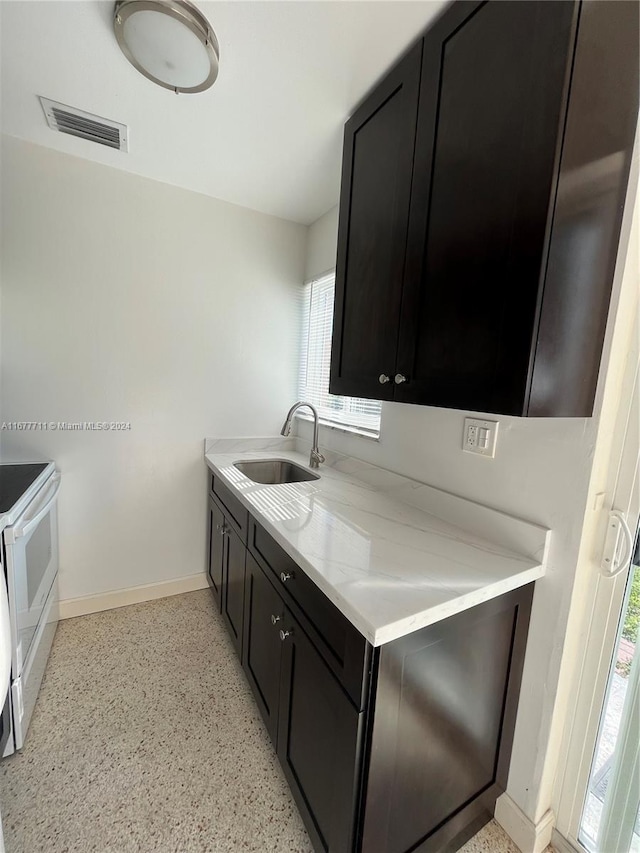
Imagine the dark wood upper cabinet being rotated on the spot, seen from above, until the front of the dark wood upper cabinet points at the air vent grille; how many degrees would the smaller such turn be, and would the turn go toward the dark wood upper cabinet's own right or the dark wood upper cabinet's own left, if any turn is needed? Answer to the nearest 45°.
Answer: approximately 45° to the dark wood upper cabinet's own right

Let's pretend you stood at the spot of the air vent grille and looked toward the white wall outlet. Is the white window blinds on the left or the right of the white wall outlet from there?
left

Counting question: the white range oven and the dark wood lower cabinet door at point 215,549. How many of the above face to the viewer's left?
1

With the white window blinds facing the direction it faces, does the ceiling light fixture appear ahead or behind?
ahead

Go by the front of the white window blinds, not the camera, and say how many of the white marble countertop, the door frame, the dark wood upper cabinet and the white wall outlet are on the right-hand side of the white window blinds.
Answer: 0

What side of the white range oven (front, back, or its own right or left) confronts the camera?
right

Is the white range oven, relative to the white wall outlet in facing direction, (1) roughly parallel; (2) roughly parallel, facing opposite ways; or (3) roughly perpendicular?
roughly parallel, facing opposite ways

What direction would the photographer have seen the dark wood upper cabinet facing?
facing the viewer and to the left of the viewer

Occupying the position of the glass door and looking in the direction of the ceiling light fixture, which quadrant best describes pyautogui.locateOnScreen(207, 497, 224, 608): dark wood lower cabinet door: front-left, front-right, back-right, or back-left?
front-right
